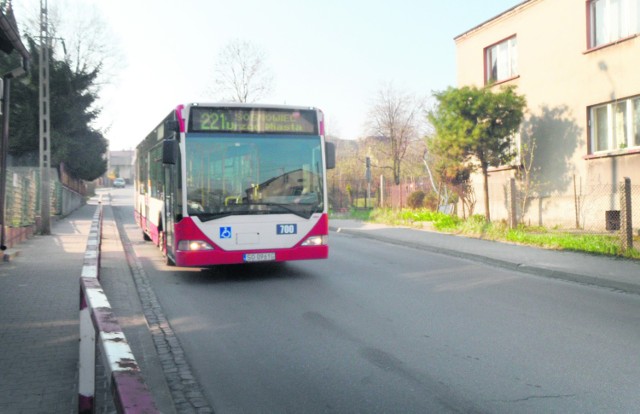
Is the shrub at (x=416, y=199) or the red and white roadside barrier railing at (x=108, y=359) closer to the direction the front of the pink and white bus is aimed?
the red and white roadside barrier railing

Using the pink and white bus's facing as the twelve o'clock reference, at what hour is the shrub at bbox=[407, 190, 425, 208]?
The shrub is roughly at 7 o'clock from the pink and white bus.

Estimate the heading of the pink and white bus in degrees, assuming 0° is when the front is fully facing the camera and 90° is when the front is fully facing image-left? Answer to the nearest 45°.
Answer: approximately 0°

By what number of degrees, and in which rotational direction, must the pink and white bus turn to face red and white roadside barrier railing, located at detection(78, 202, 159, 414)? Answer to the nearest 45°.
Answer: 0° — it already faces it

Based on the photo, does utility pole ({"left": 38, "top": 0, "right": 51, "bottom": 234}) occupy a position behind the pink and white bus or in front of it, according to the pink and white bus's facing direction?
behind

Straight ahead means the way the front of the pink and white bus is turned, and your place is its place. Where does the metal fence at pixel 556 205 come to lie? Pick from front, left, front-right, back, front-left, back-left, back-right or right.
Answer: back-left
